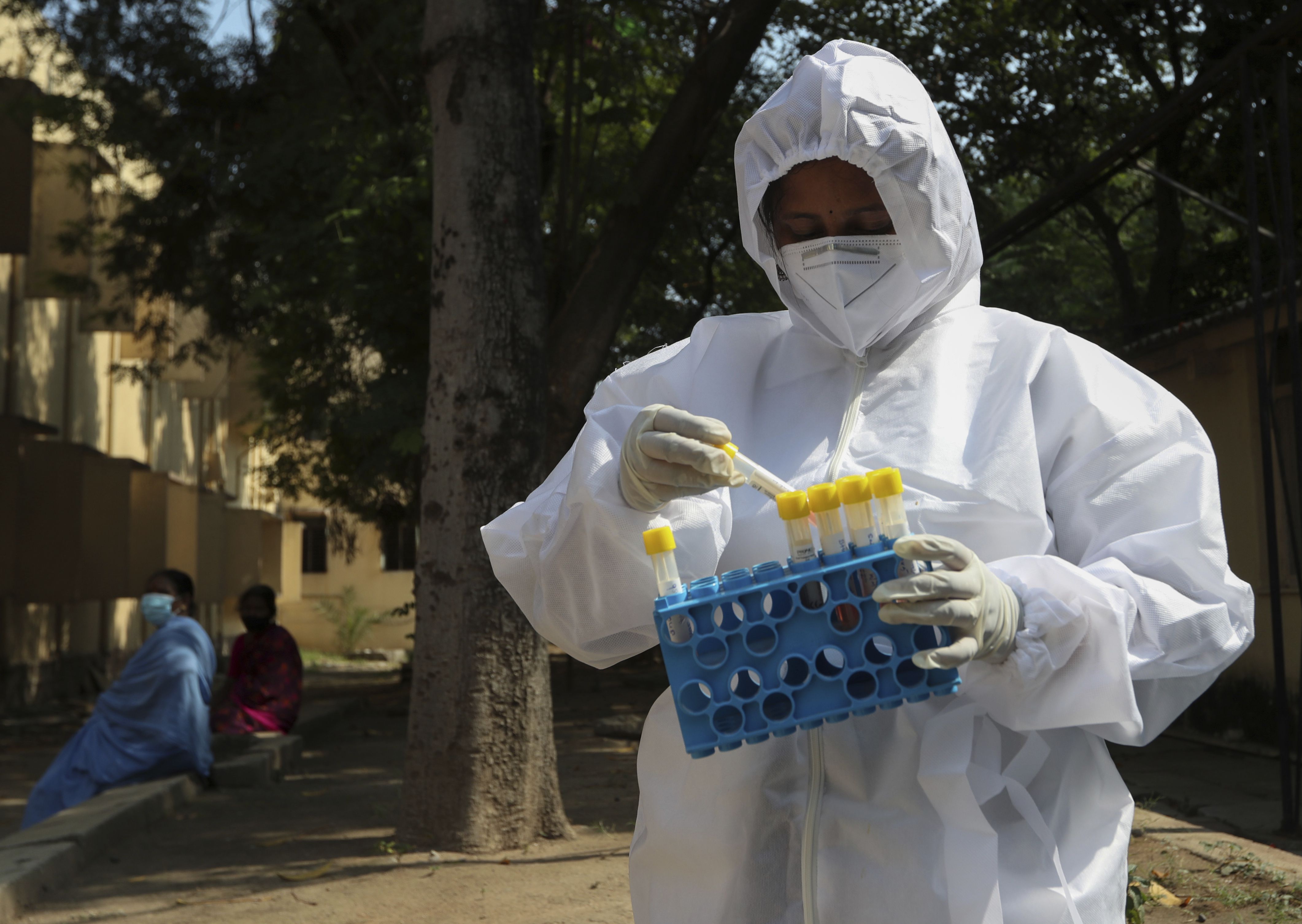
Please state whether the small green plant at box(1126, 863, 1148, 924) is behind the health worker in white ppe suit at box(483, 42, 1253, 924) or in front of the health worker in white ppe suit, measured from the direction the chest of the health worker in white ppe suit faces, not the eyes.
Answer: behind

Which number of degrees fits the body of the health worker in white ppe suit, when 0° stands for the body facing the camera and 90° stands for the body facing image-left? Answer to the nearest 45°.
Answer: approximately 0°

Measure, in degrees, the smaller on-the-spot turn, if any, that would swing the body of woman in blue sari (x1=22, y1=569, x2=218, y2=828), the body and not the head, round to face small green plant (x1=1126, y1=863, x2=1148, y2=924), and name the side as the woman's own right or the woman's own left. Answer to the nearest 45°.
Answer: approximately 90° to the woman's own left

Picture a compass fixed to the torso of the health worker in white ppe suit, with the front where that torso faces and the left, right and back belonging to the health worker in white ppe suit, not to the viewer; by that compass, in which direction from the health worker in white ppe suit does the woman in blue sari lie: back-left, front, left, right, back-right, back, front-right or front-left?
back-right
